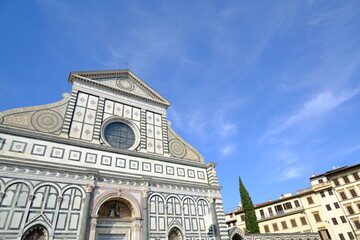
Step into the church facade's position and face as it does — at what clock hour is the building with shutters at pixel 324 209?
The building with shutters is roughly at 10 o'clock from the church facade.

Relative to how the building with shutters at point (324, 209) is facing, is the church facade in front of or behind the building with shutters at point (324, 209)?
in front

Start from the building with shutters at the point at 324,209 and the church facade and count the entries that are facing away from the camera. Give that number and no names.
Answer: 0

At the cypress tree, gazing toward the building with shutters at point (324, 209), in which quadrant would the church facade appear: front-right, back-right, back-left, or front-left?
back-right

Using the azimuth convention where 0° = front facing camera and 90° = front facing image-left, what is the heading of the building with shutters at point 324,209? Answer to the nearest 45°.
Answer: approximately 45°

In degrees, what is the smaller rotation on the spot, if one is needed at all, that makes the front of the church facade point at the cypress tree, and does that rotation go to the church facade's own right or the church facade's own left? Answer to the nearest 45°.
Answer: approximately 90° to the church facade's own left
